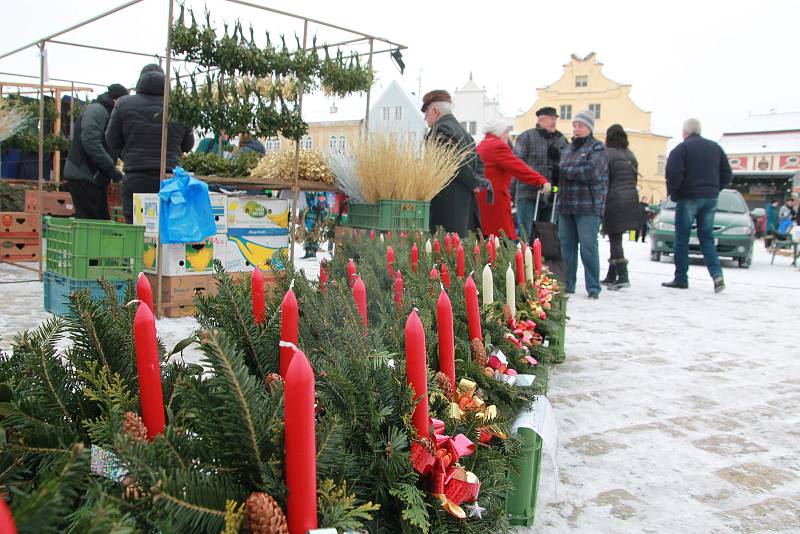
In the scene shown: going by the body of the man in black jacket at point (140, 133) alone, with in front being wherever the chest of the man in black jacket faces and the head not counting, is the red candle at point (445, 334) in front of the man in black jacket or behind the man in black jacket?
behind

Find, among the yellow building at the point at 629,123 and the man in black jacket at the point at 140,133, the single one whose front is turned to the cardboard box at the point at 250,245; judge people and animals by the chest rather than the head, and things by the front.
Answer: the yellow building

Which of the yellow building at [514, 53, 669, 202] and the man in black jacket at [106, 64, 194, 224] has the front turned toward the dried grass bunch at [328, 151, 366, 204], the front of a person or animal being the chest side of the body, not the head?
the yellow building

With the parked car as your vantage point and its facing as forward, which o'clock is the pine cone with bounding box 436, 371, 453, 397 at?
The pine cone is roughly at 12 o'clock from the parked car.

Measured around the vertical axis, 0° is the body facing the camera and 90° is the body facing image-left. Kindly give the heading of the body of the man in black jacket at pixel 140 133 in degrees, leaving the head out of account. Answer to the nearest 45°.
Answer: approximately 180°

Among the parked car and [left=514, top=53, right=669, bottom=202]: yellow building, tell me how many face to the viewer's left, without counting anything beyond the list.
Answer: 0

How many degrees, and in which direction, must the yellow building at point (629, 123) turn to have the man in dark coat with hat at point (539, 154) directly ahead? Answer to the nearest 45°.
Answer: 0° — it already faces them

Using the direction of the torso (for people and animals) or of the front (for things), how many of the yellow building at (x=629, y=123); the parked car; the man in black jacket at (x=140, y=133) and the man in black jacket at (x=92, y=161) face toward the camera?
2

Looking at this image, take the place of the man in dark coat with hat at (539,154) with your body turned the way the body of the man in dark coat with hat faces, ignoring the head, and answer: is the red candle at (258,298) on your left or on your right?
on your right

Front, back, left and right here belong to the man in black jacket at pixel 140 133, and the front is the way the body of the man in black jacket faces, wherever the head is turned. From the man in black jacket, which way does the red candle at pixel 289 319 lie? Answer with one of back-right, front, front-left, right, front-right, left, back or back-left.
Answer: back

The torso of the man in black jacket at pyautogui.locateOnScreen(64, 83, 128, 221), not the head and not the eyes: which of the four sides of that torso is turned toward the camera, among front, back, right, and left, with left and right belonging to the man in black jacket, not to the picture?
right

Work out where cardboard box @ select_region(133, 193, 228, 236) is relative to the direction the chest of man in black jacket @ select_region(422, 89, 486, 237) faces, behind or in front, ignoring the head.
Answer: in front

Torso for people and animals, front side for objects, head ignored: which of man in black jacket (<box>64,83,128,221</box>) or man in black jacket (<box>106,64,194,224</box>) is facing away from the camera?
man in black jacket (<box>106,64,194,224</box>)

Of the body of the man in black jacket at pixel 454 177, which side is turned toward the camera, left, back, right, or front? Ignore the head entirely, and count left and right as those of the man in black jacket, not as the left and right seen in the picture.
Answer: left

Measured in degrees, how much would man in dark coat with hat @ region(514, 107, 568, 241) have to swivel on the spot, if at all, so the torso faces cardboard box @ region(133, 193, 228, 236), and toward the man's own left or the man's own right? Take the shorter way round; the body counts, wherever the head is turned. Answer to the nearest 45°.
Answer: approximately 90° to the man's own right
